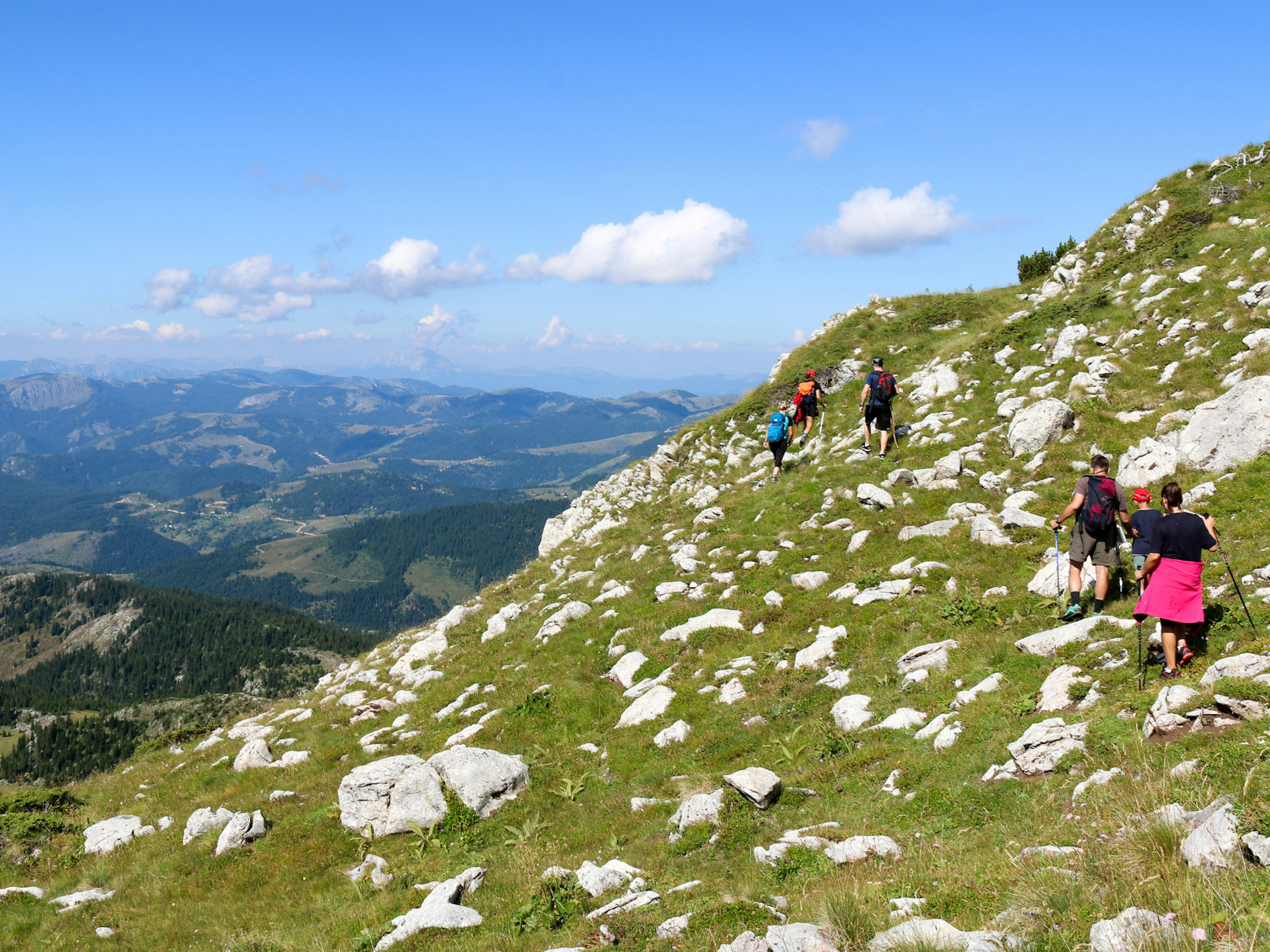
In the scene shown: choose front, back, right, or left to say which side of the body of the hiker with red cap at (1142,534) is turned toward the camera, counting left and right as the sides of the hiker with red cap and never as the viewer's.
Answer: back

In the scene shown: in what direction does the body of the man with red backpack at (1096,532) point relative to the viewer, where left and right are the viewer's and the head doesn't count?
facing away from the viewer

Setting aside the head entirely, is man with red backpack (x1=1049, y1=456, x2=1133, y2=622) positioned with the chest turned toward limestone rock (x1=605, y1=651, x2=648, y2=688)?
no

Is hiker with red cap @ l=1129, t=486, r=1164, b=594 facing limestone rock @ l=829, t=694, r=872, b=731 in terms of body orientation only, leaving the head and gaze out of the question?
no

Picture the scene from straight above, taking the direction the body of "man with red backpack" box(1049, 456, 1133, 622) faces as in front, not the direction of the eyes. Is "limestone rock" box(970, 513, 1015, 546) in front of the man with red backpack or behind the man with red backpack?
in front

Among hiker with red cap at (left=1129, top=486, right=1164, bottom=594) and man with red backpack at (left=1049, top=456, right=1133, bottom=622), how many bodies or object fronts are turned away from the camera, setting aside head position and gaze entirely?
2

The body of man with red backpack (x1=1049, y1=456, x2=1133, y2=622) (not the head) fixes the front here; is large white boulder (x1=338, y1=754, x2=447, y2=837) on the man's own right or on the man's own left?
on the man's own left

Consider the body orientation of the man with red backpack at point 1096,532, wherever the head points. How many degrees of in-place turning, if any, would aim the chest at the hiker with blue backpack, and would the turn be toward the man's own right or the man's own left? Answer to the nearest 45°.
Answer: approximately 45° to the man's own left

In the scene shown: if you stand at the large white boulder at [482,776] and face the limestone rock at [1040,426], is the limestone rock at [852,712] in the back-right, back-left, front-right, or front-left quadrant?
front-right

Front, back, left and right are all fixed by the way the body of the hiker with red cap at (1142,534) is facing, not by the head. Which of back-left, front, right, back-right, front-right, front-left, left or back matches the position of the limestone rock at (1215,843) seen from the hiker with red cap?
back

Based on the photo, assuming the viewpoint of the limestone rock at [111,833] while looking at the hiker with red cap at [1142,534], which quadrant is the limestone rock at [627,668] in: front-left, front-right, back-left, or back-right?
front-left

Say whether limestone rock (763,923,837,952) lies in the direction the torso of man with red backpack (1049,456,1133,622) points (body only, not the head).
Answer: no

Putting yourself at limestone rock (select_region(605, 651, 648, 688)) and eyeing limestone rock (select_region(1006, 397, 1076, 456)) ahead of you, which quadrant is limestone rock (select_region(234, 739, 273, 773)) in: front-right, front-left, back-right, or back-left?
back-left

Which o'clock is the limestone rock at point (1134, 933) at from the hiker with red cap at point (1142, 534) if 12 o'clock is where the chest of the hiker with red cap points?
The limestone rock is roughly at 6 o'clock from the hiker with red cap.

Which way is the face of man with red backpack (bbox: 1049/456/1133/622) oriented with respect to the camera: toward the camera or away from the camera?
away from the camera

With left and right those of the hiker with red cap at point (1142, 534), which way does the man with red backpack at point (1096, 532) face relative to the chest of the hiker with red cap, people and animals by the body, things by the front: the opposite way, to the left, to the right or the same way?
the same way
